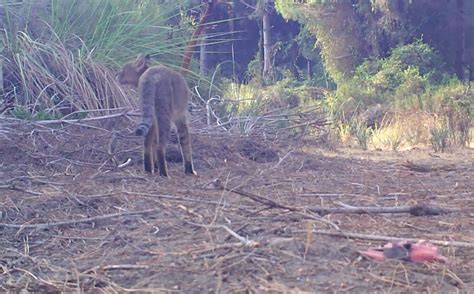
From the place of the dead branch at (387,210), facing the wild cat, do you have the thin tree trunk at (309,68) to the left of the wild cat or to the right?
right

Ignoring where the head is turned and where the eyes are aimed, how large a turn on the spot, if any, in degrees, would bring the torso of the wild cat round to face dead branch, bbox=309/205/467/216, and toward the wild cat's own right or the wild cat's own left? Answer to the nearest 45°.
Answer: approximately 180°

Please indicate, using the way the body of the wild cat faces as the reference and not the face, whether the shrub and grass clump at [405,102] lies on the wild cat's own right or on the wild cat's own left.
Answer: on the wild cat's own right

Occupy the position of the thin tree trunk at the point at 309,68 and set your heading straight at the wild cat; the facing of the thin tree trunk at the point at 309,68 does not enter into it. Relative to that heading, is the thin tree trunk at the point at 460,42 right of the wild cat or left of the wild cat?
left

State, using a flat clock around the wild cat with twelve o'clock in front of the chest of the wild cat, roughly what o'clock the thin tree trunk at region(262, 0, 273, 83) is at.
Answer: The thin tree trunk is roughly at 2 o'clock from the wild cat.

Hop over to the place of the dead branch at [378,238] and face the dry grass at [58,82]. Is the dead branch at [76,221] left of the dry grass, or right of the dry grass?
left

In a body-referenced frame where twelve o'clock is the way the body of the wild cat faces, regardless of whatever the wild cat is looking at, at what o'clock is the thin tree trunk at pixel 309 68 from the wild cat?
The thin tree trunk is roughly at 2 o'clock from the wild cat.

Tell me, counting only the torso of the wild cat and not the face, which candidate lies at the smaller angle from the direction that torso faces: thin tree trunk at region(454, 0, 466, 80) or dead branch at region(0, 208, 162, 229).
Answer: the thin tree trunk

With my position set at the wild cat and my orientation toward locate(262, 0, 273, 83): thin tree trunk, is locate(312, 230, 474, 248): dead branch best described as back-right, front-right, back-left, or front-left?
back-right

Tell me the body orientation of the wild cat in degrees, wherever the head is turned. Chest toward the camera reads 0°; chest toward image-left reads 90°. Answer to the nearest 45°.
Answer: approximately 135°
